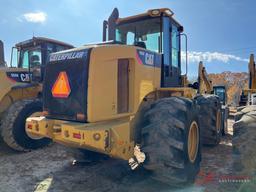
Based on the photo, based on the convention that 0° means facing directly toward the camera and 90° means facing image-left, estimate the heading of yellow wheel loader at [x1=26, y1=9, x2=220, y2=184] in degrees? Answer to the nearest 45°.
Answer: approximately 225°

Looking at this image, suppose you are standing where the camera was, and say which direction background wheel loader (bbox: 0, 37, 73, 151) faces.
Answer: facing away from the viewer and to the right of the viewer

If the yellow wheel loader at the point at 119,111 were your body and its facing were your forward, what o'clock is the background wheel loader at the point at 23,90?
The background wheel loader is roughly at 9 o'clock from the yellow wheel loader.

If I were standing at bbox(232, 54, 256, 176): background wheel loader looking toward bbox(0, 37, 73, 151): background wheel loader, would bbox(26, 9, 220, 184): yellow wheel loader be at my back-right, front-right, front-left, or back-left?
front-left

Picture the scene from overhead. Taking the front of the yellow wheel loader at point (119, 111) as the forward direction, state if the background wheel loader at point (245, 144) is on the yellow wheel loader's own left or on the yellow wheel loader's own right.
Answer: on the yellow wheel loader's own right

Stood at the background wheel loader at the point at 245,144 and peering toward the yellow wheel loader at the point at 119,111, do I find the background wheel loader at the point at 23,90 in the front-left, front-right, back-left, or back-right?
front-right

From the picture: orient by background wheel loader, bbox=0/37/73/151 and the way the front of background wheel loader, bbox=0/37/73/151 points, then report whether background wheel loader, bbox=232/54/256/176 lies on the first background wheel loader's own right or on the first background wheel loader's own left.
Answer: on the first background wheel loader's own right

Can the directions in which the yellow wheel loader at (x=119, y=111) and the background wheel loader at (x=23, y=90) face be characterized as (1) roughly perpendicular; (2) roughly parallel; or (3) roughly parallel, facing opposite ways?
roughly parallel

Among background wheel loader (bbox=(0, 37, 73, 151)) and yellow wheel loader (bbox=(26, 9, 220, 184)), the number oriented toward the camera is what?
0
